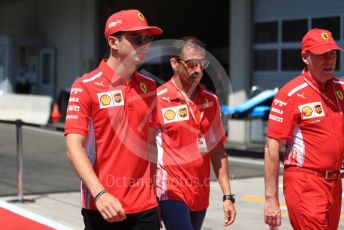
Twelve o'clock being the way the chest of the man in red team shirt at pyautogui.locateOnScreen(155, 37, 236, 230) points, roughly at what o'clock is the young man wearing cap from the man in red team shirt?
The young man wearing cap is roughly at 2 o'clock from the man in red team shirt.

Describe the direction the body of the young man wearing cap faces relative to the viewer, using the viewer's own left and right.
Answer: facing the viewer and to the right of the viewer

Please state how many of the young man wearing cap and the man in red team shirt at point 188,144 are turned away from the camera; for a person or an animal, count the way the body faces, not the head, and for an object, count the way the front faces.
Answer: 0

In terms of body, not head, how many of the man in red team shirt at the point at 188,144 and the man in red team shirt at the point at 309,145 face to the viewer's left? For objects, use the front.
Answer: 0

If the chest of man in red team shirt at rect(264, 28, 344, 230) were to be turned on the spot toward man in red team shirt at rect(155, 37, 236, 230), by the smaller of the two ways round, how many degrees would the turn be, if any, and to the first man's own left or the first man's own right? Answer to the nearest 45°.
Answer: approximately 135° to the first man's own right

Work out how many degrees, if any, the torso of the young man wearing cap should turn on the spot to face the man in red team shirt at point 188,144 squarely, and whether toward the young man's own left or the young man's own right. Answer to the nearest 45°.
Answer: approximately 90° to the young man's own left

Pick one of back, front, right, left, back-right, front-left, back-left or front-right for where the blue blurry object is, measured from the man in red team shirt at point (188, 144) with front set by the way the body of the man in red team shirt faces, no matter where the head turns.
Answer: back-left

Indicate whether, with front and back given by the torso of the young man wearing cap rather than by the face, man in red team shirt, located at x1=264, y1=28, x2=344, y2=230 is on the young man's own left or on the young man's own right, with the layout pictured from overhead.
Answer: on the young man's own left

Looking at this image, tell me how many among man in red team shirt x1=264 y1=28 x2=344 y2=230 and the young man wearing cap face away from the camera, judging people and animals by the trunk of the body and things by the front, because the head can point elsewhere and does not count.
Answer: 0

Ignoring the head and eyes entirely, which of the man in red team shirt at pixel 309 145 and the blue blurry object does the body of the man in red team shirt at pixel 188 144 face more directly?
the man in red team shirt

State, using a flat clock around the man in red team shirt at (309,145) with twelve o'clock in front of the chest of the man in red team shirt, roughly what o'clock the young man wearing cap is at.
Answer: The young man wearing cap is roughly at 3 o'clock from the man in red team shirt.

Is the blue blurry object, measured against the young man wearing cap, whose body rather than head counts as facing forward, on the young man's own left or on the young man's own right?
on the young man's own left
